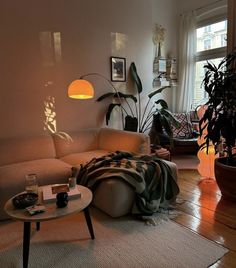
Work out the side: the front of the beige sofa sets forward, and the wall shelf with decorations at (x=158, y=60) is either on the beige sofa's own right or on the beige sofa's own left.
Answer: on the beige sofa's own left

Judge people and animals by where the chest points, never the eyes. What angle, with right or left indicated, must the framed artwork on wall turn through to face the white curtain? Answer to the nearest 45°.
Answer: approximately 90° to its left

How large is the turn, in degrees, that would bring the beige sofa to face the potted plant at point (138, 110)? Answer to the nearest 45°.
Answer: approximately 90° to its left

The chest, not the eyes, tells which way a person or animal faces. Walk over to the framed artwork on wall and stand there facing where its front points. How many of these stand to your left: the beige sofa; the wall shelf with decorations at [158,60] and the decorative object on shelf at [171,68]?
2

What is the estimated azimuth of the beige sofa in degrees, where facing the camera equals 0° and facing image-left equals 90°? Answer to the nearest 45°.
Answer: approximately 315°

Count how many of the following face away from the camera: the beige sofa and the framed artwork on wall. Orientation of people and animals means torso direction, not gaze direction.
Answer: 0

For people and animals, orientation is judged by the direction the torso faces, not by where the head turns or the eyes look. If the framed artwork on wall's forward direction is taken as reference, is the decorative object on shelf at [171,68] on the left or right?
on its left

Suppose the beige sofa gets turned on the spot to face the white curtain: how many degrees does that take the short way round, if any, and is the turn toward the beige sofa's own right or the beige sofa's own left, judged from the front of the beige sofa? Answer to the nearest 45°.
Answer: approximately 90° to the beige sofa's own left

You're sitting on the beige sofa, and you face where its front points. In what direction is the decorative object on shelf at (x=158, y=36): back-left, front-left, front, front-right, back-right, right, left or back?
left

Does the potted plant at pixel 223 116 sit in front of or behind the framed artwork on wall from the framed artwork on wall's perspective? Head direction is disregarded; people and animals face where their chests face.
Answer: in front

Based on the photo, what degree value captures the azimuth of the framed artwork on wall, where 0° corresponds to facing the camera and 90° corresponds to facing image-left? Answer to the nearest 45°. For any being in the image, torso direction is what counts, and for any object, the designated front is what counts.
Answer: approximately 315°
